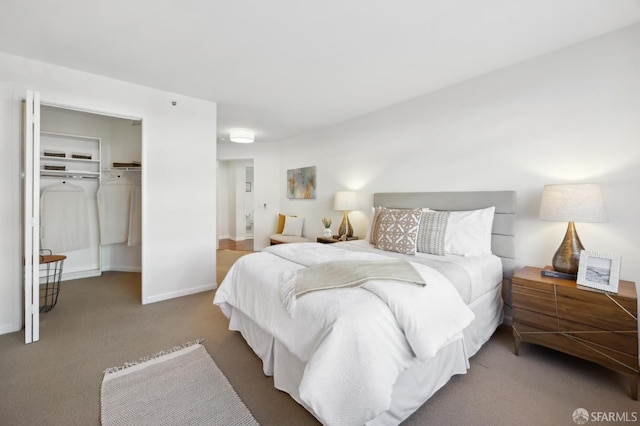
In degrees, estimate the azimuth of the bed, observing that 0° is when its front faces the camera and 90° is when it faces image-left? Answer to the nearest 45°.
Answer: approximately 45°

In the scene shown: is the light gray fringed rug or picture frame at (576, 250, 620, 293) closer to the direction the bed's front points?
the light gray fringed rug

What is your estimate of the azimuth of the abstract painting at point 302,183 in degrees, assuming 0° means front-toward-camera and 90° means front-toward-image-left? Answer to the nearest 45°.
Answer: approximately 45°

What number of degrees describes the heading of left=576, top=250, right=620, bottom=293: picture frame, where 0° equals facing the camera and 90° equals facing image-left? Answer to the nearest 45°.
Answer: approximately 0°

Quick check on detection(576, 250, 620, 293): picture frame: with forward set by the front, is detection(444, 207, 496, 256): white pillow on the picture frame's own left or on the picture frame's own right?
on the picture frame's own right

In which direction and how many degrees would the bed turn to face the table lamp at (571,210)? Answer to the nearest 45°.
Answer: approximately 180°

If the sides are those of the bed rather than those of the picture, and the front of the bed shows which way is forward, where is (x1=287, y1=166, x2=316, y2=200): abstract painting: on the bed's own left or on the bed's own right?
on the bed's own right

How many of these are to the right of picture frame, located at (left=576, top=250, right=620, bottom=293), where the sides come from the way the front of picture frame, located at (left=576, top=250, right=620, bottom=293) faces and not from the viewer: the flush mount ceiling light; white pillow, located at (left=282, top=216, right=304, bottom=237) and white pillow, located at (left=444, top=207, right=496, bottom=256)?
3

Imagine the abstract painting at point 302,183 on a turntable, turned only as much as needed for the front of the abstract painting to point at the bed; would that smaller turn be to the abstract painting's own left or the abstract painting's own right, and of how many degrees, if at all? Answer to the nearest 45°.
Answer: approximately 45° to the abstract painting's own left
